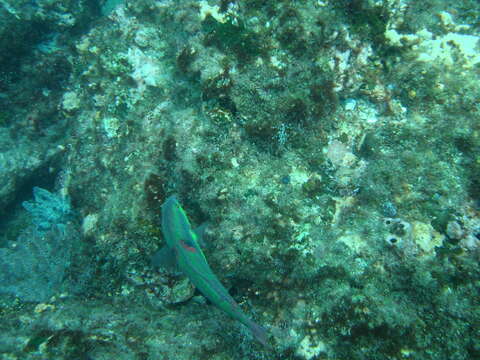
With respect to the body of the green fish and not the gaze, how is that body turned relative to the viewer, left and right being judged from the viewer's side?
facing away from the viewer and to the left of the viewer
